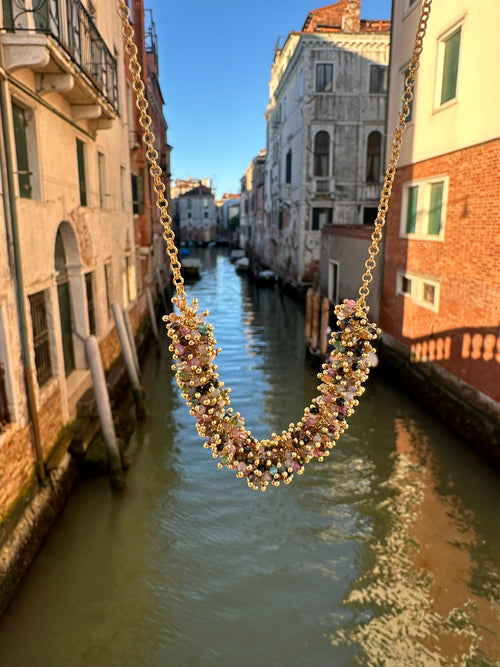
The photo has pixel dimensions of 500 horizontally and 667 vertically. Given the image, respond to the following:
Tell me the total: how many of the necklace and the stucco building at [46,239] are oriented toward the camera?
1

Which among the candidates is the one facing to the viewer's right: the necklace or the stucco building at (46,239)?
the stucco building

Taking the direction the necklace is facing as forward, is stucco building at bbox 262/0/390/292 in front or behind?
behind

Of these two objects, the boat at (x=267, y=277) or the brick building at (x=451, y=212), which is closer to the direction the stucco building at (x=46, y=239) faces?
the brick building

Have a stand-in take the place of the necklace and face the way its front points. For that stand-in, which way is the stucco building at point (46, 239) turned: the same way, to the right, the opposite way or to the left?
to the left

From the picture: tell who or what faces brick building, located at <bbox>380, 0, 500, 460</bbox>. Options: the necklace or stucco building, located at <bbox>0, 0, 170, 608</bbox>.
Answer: the stucco building

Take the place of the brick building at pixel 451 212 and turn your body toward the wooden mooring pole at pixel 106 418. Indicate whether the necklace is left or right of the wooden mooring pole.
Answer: left

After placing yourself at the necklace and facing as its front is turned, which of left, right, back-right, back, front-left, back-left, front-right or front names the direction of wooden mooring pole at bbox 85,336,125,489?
back-right

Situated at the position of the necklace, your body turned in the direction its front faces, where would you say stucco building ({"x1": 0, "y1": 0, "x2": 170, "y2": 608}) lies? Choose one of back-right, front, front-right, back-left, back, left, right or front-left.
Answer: back-right

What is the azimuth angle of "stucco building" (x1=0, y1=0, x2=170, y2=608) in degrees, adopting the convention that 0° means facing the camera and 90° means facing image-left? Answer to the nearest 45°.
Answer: approximately 270°

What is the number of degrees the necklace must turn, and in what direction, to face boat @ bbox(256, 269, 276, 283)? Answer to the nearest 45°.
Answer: approximately 180°
